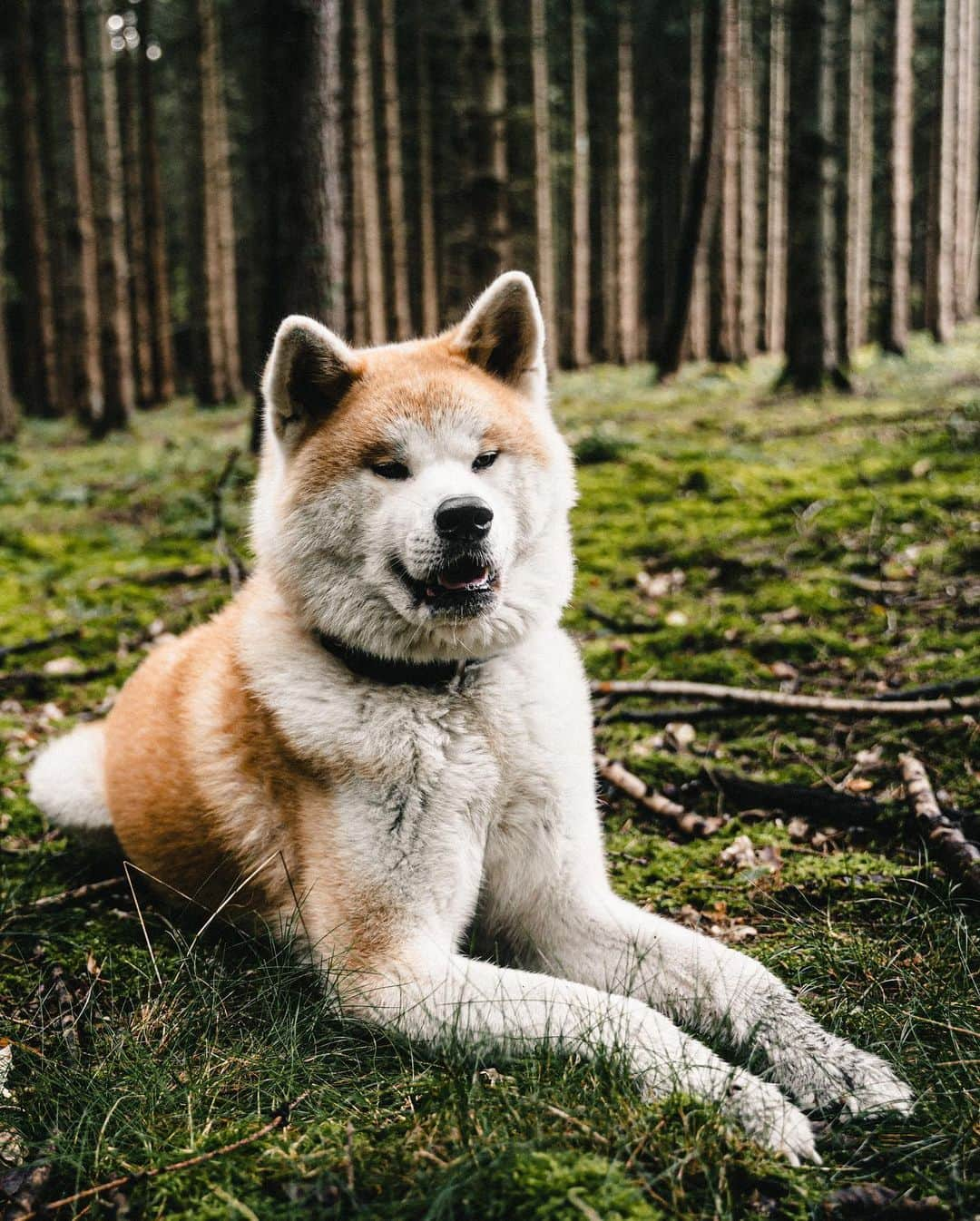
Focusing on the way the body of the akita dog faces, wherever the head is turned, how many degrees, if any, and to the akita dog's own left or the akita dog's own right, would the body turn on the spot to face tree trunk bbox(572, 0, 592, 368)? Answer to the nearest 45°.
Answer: approximately 135° to the akita dog's own left

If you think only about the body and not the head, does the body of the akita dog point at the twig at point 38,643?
no

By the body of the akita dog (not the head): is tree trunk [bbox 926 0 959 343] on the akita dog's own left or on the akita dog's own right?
on the akita dog's own left

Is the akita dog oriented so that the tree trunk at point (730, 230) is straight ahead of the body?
no

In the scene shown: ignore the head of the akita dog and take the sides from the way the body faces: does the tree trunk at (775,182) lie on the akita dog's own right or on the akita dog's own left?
on the akita dog's own left

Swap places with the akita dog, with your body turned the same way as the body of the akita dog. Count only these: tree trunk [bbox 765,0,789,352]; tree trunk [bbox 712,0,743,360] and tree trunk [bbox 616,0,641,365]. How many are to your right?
0

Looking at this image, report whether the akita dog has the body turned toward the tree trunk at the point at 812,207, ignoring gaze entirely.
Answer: no

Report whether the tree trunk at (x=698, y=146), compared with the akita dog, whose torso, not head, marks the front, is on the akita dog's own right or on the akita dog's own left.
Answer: on the akita dog's own left

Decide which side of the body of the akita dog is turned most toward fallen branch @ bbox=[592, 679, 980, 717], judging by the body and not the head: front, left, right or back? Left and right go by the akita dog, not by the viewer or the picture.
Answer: left

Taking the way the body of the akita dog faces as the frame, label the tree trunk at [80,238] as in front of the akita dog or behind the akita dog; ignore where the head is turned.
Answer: behind

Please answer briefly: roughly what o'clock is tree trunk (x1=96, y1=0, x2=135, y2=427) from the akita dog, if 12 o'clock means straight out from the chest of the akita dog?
The tree trunk is roughly at 7 o'clock from the akita dog.

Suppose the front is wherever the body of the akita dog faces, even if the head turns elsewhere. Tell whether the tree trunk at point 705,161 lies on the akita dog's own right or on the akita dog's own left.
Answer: on the akita dog's own left
